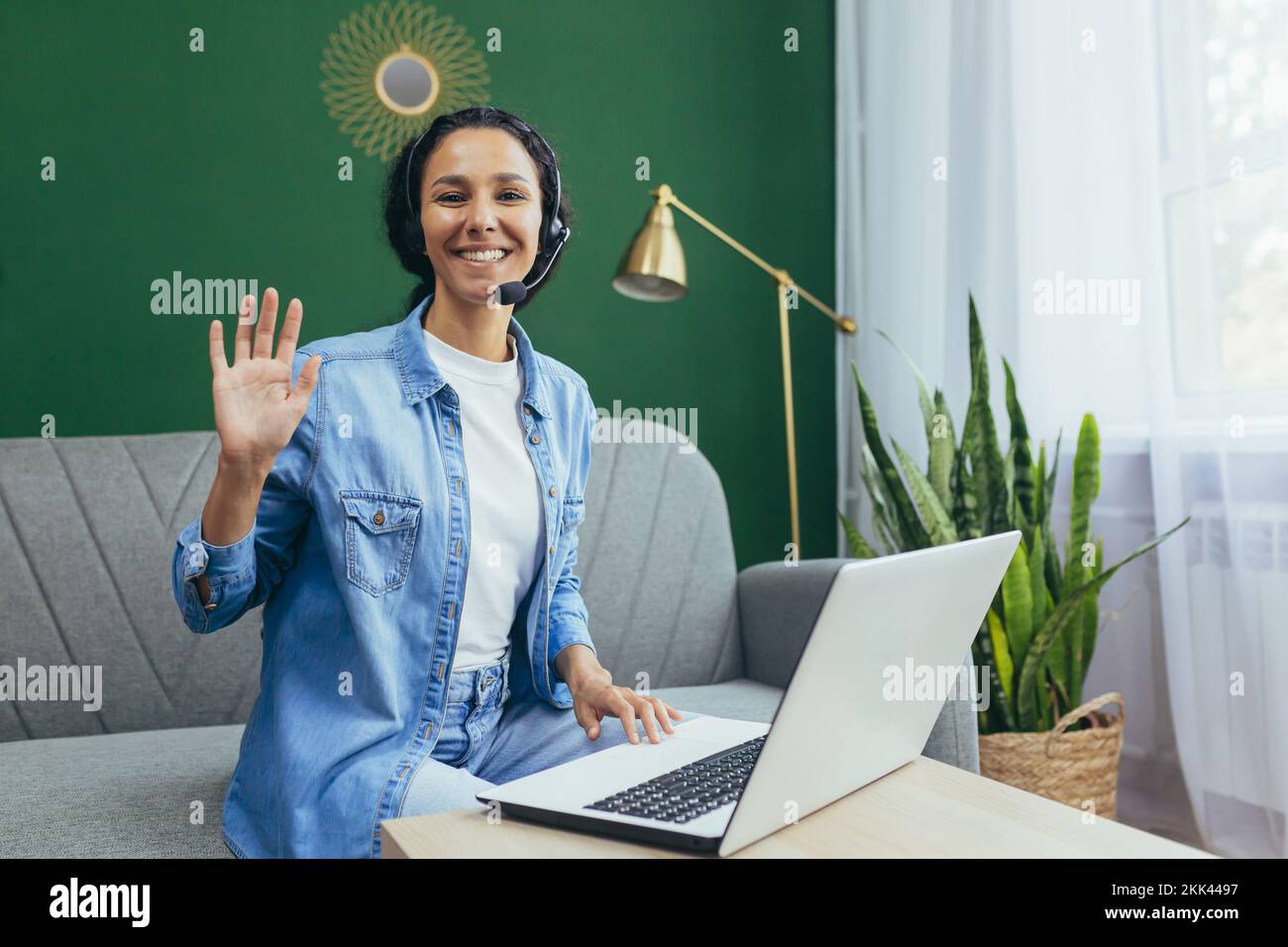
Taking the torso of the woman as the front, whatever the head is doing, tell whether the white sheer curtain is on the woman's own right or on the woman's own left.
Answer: on the woman's own left

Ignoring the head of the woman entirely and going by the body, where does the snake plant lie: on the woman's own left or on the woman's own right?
on the woman's own left

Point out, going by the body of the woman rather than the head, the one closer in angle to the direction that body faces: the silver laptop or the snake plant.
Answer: the silver laptop

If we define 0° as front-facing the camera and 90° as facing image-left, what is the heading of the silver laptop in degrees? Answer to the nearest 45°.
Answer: approximately 135°

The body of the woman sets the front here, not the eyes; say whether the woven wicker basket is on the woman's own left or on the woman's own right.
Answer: on the woman's own left

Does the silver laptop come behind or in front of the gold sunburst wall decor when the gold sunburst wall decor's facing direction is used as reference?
in front

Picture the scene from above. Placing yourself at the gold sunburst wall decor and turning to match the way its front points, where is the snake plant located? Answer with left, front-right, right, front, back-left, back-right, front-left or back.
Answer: front-left

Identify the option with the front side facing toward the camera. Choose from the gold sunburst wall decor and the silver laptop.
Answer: the gold sunburst wall decor

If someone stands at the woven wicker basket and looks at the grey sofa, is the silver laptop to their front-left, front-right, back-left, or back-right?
front-left

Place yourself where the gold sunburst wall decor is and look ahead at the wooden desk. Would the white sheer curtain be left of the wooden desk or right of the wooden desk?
left

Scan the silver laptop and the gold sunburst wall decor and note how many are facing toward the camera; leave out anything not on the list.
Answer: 1

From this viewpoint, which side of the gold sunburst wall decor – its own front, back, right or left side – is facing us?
front

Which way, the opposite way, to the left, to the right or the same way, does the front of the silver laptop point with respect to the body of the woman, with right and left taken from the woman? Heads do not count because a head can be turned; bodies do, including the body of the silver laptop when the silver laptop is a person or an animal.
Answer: the opposite way

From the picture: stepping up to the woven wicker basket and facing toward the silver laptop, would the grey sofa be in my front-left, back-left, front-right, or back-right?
front-right

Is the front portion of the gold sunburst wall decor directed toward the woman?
yes

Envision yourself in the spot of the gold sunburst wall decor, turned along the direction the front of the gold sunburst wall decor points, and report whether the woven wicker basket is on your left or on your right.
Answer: on your left

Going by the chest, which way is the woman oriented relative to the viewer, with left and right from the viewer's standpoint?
facing the viewer and to the right of the viewer
